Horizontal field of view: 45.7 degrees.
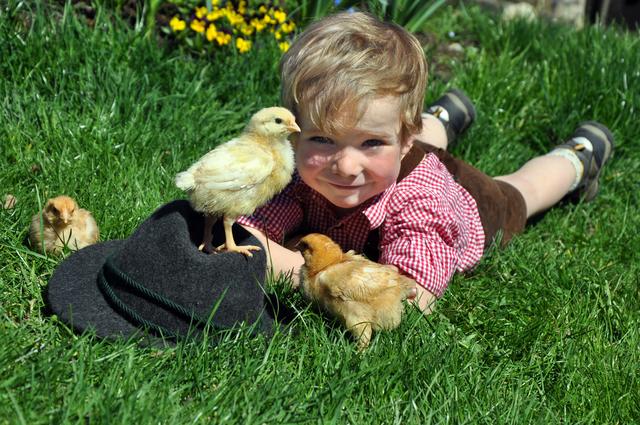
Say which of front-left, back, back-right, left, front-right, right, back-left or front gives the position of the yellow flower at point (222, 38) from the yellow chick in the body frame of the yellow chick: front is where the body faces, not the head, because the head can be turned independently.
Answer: left

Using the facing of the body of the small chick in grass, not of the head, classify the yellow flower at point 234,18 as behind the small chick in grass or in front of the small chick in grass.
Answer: behind

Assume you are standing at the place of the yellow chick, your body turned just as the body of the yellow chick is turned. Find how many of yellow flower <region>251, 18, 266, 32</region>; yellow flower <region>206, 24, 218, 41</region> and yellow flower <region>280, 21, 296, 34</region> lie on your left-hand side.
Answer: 3

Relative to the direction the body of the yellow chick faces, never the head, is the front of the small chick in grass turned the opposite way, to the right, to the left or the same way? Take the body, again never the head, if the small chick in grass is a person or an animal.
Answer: to the right

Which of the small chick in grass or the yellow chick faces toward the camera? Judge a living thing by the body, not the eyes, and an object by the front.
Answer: the small chick in grass

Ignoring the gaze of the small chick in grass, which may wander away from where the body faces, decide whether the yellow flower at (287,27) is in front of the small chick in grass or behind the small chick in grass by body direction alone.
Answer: behind

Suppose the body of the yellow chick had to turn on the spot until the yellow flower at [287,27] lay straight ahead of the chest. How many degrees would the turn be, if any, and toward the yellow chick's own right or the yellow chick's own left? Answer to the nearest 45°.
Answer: approximately 90° to the yellow chick's own left

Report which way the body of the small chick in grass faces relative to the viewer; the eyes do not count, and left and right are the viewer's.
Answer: facing the viewer

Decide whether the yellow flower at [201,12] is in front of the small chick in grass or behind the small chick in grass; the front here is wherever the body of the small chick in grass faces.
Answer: behind

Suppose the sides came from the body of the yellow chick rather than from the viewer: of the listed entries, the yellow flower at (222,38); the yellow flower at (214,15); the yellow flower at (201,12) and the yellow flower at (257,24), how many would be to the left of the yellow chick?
4

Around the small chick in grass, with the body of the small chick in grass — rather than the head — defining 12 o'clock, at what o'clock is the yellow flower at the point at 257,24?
The yellow flower is roughly at 7 o'clock from the small chick in grass.

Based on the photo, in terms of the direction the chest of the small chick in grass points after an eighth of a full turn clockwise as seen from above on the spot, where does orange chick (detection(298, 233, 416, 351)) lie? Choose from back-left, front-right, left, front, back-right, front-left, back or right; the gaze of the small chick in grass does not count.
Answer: left

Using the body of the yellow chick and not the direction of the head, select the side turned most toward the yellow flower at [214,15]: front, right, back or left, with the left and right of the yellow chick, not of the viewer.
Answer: left

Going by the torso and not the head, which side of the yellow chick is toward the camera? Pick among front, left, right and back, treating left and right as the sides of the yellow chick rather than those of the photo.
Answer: right
